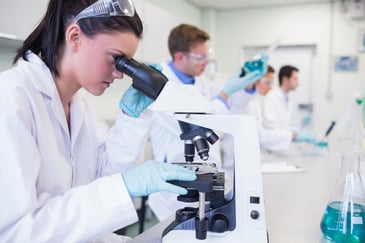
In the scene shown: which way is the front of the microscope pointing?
to the viewer's left

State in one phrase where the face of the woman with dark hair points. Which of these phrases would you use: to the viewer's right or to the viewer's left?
to the viewer's right

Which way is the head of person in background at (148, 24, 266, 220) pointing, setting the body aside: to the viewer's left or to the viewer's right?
to the viewer's right

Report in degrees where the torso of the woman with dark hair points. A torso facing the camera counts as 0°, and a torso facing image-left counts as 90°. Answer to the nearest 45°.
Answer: approximately 315°

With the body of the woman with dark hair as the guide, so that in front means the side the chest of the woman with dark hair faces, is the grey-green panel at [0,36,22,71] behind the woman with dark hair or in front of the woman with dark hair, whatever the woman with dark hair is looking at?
behind

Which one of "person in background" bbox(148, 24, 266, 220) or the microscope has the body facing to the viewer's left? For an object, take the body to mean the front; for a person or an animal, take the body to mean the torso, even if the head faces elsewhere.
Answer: the microscope

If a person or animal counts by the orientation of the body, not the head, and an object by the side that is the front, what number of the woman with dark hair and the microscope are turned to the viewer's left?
1

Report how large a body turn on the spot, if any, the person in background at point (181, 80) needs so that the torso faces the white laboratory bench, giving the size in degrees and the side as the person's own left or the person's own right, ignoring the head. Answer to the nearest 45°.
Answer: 0° — they already face it

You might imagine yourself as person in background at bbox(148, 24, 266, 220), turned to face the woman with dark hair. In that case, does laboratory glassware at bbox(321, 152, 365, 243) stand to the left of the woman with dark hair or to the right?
left

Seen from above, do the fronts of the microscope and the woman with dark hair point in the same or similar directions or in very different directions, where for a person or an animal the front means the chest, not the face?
very different directions
